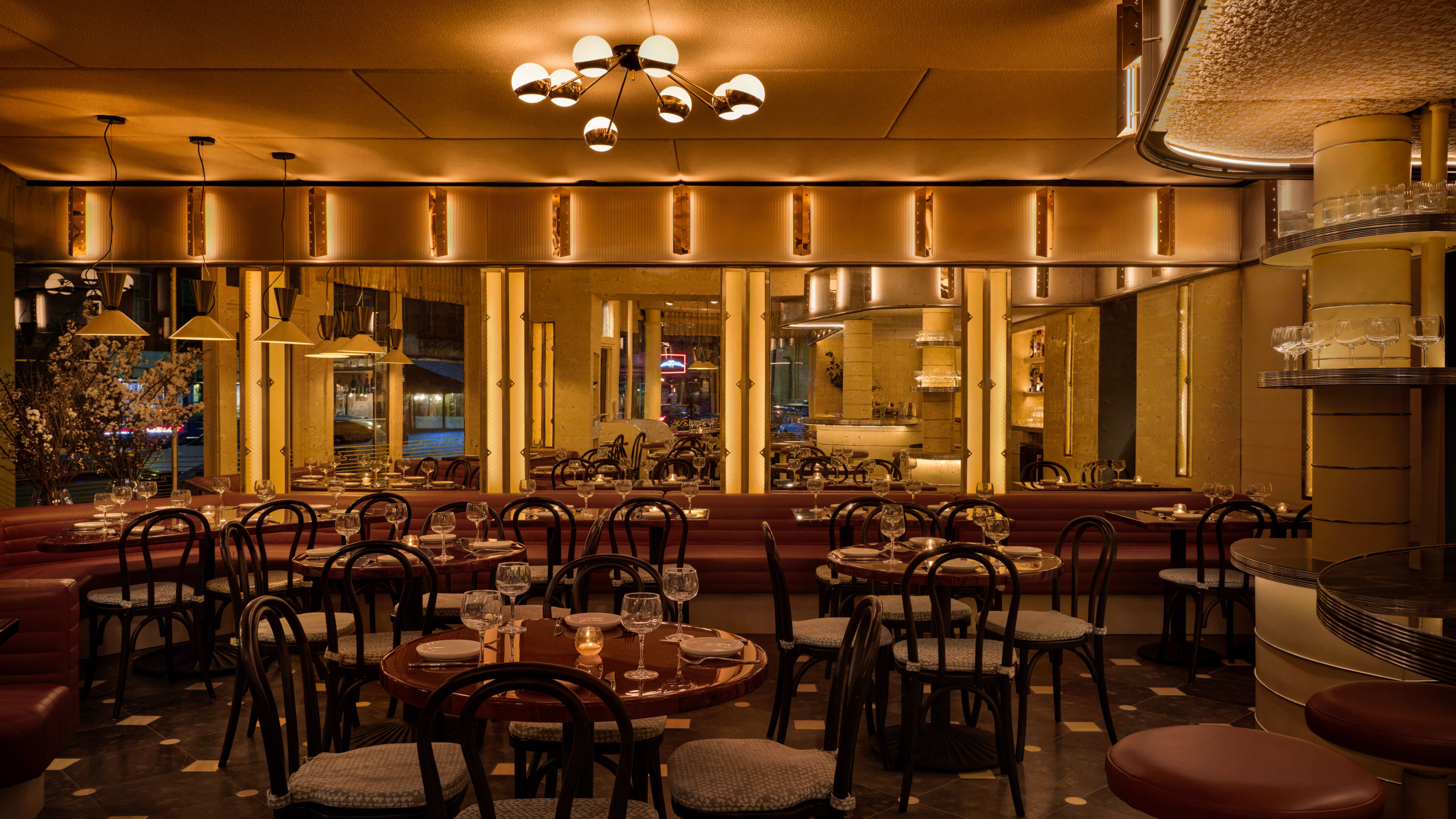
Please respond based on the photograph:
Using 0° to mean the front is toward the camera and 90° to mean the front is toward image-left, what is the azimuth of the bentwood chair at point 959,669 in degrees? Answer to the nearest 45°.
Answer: approximately 180°

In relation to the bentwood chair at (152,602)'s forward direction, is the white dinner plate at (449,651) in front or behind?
behind

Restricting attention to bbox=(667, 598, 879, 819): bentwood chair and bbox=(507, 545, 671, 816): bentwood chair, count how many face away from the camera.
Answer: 0

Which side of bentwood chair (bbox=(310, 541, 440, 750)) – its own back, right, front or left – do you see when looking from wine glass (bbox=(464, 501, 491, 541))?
front

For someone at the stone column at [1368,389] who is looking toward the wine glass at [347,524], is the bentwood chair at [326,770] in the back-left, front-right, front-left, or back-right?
front-left

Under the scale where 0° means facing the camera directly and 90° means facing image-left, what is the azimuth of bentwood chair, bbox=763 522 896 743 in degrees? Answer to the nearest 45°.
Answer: approximately 270°

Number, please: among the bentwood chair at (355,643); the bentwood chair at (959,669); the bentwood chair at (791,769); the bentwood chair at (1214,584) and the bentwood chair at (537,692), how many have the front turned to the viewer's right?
0

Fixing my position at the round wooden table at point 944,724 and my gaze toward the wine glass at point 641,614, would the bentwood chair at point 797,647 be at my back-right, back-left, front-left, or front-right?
front-right

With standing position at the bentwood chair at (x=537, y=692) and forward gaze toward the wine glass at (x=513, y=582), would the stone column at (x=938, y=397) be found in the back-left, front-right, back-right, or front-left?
front-right

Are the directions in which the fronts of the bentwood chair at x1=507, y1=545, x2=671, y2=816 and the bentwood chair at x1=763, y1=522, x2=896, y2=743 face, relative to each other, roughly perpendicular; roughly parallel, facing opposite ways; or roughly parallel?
roughly perpendicular

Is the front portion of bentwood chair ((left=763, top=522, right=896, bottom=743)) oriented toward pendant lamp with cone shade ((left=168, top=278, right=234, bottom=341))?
no

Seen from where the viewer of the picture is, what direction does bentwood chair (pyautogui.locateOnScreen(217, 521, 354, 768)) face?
facing away from the viewer and to the right of the viewer

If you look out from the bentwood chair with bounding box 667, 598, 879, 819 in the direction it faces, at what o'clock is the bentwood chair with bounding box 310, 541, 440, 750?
the bentwood chair with bounding box 310, 541, 440, 750 is roughly at 1 o'clock from the bentwood chair with bounding box 667, 598, 879, 819.

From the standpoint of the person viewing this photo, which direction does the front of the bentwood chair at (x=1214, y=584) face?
facing away from the viewer and to the left of the viewer

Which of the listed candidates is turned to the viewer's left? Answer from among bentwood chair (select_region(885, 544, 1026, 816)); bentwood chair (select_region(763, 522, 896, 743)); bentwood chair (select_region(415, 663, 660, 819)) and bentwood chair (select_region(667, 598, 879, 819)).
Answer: bentwood chair (select_region(667, 598, 879, 819))

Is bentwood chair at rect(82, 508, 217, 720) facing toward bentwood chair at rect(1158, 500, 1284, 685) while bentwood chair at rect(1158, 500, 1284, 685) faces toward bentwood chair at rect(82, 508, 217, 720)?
no

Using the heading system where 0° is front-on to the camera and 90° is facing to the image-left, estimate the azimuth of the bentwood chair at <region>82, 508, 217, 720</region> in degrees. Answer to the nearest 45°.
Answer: approximately 135°

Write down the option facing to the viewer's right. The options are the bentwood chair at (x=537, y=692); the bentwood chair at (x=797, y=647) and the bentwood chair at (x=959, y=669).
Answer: the bentwood chair at (x=797, y=647)

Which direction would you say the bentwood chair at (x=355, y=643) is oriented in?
away from the camera
